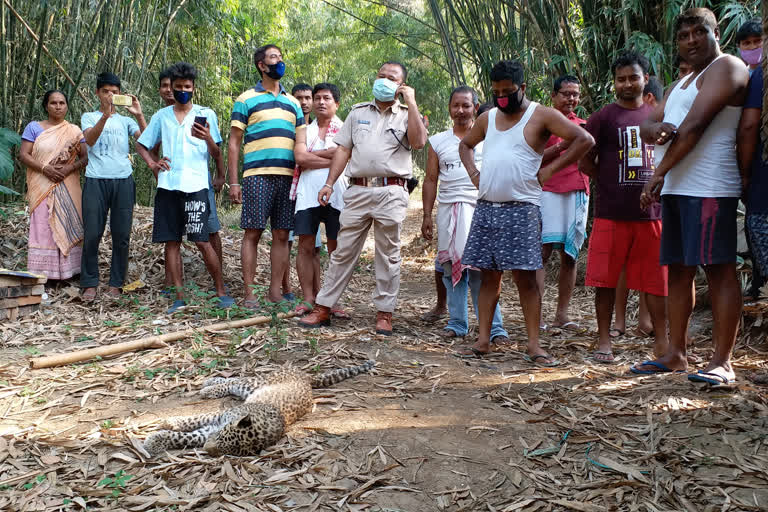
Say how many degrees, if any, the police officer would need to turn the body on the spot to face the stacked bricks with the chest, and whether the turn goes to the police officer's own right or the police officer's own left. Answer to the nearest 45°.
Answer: approximately 90° to the police officer's own right

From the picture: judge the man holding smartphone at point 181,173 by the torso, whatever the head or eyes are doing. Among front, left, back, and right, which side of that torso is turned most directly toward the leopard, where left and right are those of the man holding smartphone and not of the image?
front

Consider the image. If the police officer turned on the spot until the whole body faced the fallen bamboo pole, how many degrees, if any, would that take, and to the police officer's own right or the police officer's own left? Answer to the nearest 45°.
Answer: approximately 90° to the police officer's own right

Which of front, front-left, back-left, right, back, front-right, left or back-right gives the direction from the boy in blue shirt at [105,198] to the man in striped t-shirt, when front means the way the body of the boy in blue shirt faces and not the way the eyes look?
front-left

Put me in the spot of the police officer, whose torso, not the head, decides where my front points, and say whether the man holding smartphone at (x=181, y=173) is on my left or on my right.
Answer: on my right

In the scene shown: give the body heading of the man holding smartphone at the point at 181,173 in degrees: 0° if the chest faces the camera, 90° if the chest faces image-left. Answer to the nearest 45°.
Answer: approximately 0°

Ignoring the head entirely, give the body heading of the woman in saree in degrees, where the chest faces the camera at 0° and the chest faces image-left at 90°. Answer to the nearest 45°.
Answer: approximately 0°
